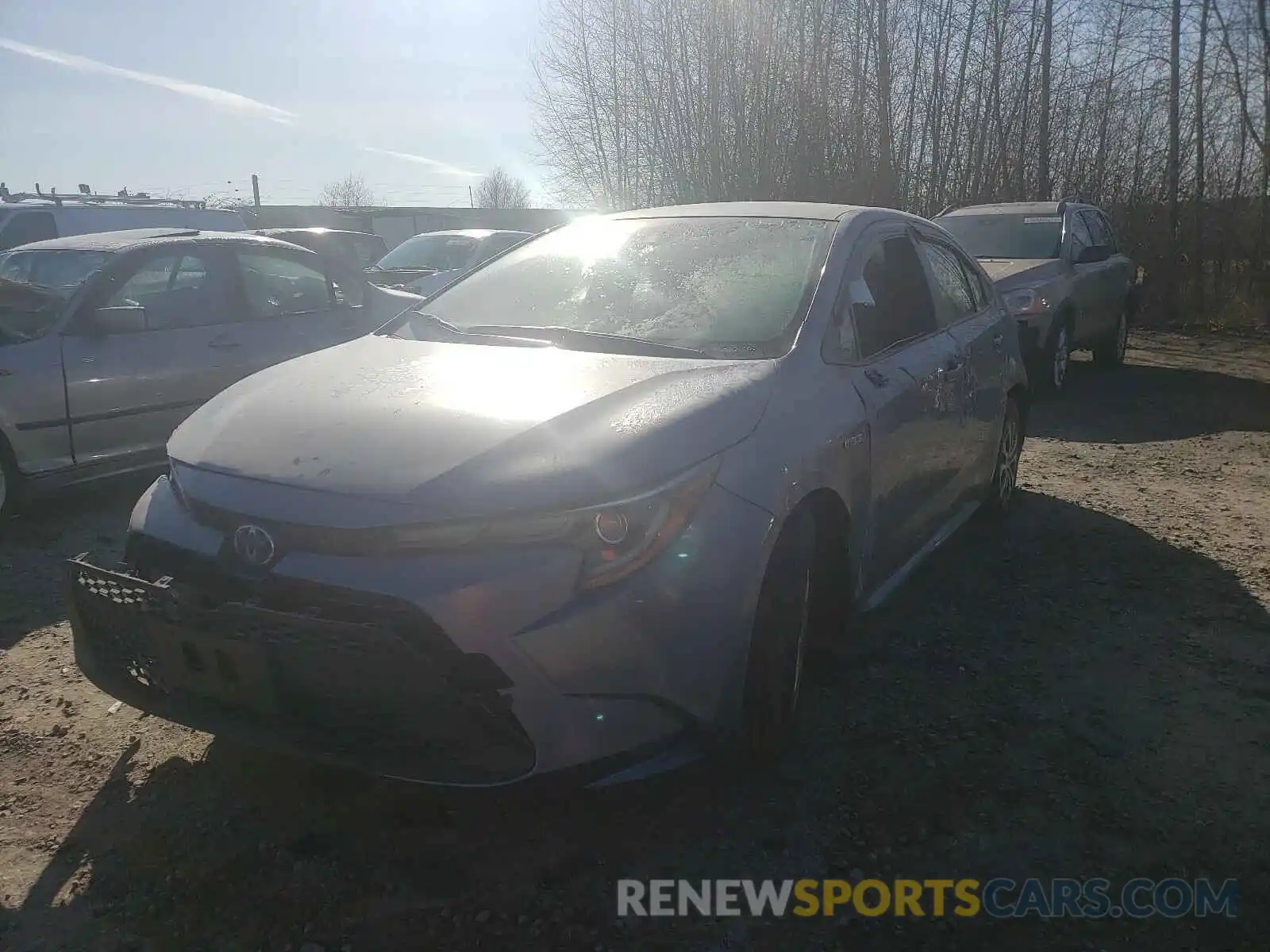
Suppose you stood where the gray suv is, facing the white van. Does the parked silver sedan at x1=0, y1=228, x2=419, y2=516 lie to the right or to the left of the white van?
left

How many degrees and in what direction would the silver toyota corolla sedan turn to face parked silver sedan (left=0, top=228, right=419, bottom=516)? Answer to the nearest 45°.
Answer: approximately 90° to its right

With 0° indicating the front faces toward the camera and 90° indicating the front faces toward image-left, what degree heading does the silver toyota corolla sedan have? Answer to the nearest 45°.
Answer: approximately 45°

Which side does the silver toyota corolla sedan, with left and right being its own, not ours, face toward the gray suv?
back
